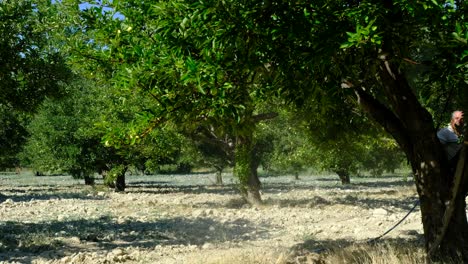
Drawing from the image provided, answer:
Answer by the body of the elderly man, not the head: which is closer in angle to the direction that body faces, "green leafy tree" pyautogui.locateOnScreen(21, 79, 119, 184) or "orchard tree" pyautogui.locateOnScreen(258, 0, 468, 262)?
the orchard tree

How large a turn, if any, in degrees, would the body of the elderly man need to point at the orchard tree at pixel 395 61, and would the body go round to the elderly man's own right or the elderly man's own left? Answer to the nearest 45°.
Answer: approximately 45° to the elderly man's own right
